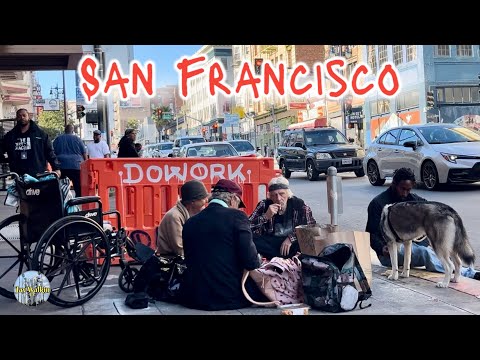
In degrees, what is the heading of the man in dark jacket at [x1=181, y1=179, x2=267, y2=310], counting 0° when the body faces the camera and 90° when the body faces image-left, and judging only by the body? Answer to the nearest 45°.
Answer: approximately 225°

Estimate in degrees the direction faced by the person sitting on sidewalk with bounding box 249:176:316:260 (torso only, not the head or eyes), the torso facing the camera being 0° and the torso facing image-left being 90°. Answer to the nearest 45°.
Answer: approximately 0°

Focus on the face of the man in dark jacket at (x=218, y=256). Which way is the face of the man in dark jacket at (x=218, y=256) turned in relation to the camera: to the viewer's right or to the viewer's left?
to the viewer's right

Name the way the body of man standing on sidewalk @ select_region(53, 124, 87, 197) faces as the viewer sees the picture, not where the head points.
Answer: away from the camera

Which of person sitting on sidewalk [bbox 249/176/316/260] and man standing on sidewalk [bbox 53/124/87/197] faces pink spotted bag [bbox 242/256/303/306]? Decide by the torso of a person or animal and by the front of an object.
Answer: the person sitting on sidewalk

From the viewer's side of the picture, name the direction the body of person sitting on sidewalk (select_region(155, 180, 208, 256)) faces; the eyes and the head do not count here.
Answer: to the viewer's right

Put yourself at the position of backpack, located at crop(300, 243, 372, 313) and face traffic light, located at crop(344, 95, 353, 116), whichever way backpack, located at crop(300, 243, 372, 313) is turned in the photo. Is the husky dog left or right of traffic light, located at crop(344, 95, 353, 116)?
right

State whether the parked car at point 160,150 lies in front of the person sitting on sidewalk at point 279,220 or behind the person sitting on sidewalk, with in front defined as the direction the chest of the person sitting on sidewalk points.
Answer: behind

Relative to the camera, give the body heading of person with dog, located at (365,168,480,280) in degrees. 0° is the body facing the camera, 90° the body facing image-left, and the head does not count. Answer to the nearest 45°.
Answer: approximately 315°
